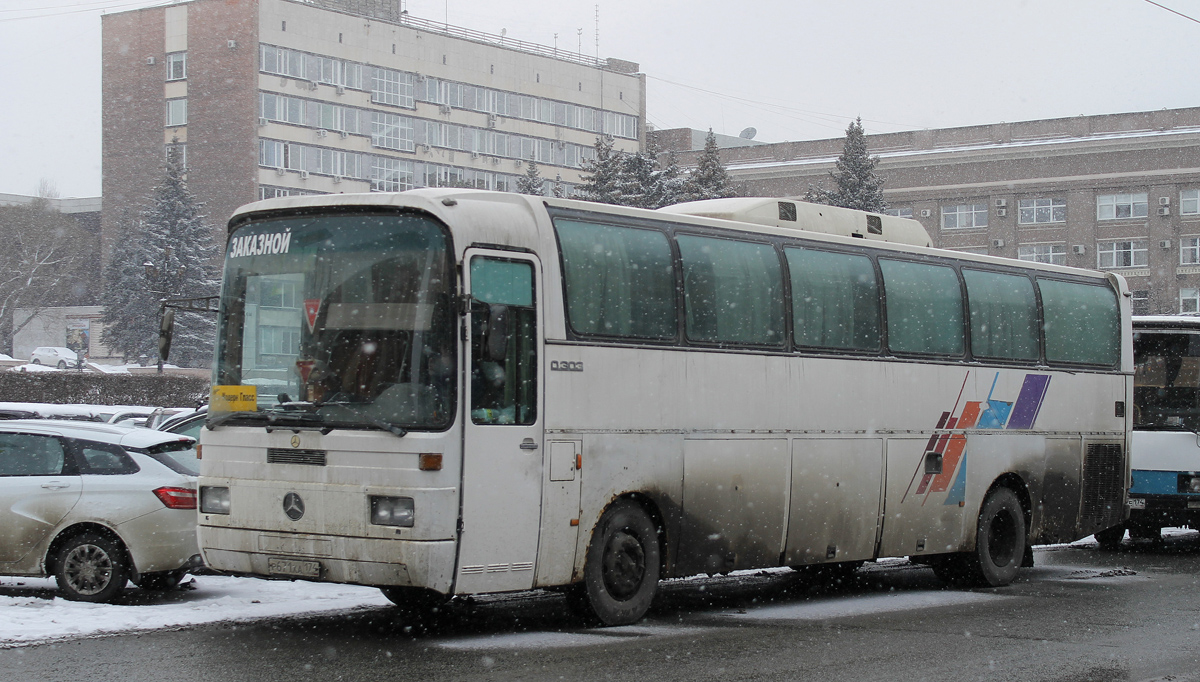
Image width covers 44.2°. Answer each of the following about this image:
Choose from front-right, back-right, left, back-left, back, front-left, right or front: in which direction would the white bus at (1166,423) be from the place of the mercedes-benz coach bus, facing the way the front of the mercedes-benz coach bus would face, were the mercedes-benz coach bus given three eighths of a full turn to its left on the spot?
front-left

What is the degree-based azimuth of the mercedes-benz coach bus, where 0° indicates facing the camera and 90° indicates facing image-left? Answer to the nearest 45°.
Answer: approximately 45°

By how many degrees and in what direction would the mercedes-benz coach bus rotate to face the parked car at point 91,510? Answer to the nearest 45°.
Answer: approximately 45° to its right
